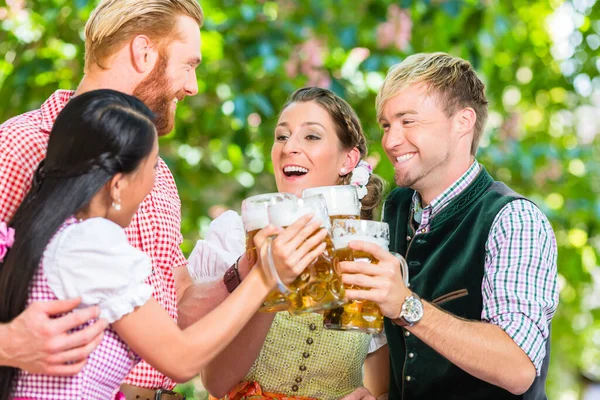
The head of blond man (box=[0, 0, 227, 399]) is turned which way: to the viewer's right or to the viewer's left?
to the viewer's right

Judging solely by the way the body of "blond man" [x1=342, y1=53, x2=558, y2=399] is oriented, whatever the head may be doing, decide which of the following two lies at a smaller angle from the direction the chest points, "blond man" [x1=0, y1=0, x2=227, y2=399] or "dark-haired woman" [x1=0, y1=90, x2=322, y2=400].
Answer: the dark-haired woman

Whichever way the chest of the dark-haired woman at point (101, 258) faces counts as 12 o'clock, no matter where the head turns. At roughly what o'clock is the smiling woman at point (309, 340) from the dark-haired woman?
The smiling woman is roughly at 12 o'clock from the dark-haired woman.

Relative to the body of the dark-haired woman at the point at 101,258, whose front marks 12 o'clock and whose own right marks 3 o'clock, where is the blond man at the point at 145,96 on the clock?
The blond man is roughly at 11 o'clock from the dark-haired woman.

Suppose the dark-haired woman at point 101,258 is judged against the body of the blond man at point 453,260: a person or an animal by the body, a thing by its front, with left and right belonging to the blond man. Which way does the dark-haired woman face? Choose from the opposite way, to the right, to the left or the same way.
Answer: the opposite way

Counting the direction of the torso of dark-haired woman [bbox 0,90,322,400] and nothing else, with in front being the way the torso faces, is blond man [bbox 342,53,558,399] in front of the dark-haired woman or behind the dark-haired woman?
in front

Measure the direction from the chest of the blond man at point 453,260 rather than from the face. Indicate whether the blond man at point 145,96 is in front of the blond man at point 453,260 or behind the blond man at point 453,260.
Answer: in front

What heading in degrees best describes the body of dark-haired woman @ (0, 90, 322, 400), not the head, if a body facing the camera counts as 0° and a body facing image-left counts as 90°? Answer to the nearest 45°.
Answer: approximately 225°

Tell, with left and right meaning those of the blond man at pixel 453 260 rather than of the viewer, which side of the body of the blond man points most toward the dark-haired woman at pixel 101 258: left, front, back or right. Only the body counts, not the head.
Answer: front
